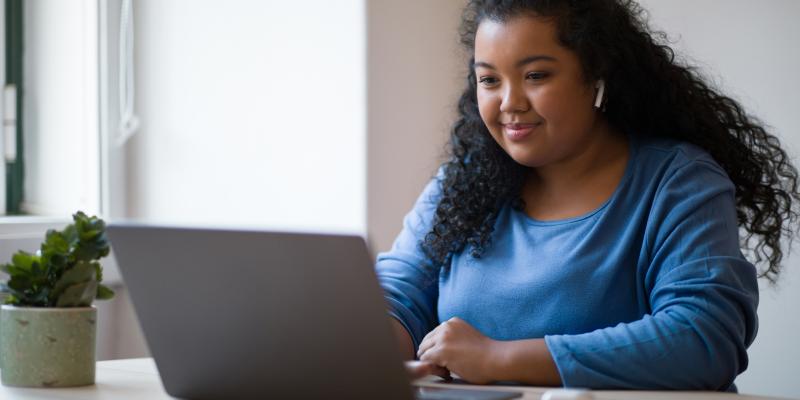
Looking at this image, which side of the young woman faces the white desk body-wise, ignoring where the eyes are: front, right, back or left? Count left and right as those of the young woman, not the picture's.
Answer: front

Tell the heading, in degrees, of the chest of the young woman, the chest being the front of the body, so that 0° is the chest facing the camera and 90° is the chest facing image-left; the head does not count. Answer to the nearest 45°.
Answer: approximately 45°

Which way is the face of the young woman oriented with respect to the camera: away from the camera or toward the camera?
toward the camera

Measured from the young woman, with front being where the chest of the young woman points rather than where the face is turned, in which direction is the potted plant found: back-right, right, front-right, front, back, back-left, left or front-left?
front
